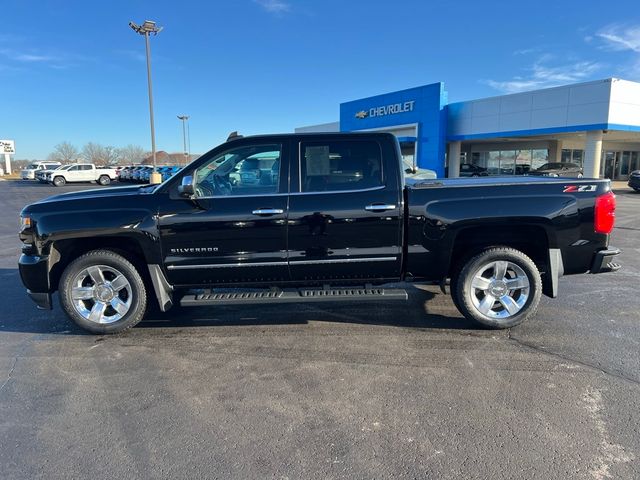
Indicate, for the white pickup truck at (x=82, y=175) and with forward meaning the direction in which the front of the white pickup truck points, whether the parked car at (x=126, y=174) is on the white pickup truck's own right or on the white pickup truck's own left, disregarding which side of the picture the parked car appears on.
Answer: on the white pickup truck's own right

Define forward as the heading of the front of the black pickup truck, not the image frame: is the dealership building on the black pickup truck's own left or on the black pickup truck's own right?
on the black pickup truck's own right

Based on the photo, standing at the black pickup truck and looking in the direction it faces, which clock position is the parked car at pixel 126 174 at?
The parked car is roughly at 2 o'clock from the black pickup truck.

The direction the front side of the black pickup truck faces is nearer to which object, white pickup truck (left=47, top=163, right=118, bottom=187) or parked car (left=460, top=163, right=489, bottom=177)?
the white pickup truck

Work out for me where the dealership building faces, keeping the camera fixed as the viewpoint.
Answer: facing the viewer and to the left of the viewer

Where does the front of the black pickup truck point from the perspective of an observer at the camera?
facing to the left of the viewer

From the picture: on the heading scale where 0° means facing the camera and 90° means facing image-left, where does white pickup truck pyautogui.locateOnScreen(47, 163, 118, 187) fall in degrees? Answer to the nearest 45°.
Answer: approximately 90°

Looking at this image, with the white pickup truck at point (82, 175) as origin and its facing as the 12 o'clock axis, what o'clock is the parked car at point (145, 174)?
The parked car is roughly at 6 o'clock from the white pickup truck.

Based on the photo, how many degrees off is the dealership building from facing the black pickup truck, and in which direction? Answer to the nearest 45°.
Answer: approximately 45° to its left

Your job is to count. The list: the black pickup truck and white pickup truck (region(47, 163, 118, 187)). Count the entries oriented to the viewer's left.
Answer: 2

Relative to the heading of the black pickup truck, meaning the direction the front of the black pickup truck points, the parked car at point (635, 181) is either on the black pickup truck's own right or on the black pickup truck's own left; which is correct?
on the black pickup truck's own right
